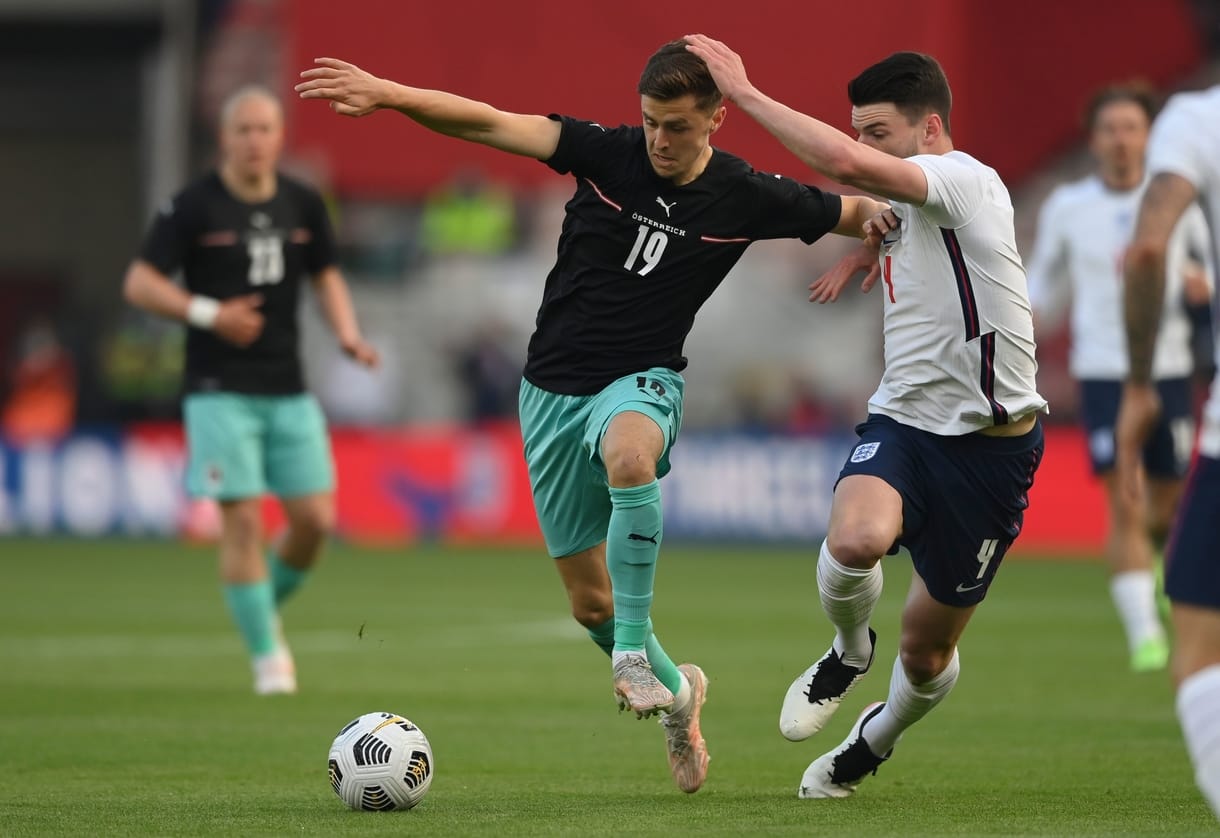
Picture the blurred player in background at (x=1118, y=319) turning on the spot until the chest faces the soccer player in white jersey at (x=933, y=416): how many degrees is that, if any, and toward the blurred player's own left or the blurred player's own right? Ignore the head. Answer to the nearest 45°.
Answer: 0° — they already face them

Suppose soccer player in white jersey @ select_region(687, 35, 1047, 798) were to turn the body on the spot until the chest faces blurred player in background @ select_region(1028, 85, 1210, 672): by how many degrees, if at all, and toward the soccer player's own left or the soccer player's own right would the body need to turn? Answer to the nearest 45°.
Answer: approximately 135° to the soccer player's own right

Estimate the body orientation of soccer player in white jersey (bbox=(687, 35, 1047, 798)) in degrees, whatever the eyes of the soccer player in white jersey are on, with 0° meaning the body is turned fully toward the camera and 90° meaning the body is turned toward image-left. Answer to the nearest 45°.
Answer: approximately 45°

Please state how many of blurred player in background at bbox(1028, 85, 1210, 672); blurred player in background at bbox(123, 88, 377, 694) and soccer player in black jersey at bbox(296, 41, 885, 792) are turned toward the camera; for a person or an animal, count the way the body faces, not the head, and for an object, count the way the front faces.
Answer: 3

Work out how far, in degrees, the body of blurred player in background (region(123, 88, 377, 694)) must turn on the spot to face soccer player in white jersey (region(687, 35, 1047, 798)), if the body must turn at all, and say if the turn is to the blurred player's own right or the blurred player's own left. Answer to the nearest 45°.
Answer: approximately 45° to the blurred player's own left

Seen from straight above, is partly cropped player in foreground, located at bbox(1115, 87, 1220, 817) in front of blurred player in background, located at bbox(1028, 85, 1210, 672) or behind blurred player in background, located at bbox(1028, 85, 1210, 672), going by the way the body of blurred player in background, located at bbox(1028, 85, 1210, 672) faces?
in front

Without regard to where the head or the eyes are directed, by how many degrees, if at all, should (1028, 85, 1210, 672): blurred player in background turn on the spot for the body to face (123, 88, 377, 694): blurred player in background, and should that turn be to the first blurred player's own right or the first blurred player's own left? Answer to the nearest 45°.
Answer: approximately 45° to the first blurred player's own right
